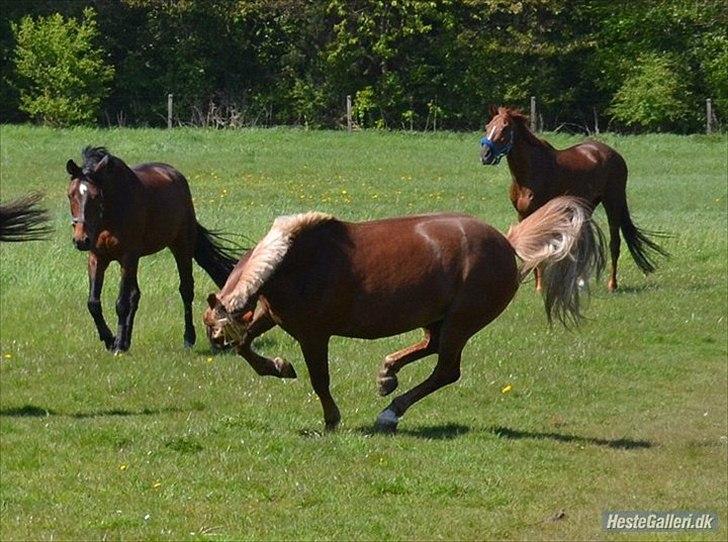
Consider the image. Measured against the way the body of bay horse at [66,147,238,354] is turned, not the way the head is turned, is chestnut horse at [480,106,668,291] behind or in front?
behind

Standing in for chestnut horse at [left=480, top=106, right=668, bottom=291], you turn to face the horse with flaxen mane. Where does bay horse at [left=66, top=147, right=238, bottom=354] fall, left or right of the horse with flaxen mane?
right

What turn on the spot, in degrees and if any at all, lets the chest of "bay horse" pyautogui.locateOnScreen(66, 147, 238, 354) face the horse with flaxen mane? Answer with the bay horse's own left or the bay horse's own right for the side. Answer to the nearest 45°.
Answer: approximately 90° to the bay horse's own left

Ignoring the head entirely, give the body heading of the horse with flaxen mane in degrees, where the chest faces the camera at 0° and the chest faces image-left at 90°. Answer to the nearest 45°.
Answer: approximately 90°

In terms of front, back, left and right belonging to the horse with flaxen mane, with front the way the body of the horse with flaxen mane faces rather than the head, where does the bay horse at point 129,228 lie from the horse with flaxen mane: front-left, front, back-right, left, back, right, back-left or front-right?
front-right

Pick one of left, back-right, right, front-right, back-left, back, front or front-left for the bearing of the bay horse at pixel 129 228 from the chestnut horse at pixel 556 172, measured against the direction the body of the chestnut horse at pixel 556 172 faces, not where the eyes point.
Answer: front

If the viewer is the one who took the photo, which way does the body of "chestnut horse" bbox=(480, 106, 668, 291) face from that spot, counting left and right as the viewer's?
facing the viewer and to the left of the viewer

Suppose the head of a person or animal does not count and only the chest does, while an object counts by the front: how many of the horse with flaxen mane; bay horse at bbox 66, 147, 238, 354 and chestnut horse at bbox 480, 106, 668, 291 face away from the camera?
0

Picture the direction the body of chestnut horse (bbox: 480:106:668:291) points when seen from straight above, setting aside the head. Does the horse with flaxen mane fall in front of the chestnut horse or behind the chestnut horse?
in front
